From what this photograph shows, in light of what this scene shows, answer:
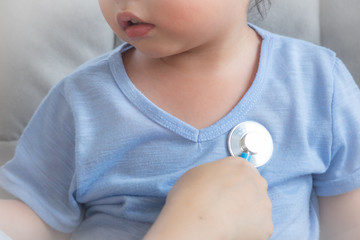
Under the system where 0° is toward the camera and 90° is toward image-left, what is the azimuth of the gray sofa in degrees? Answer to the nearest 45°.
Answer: approximately 0°

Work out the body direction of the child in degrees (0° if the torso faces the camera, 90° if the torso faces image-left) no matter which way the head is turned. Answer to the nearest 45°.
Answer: approximately 0°
